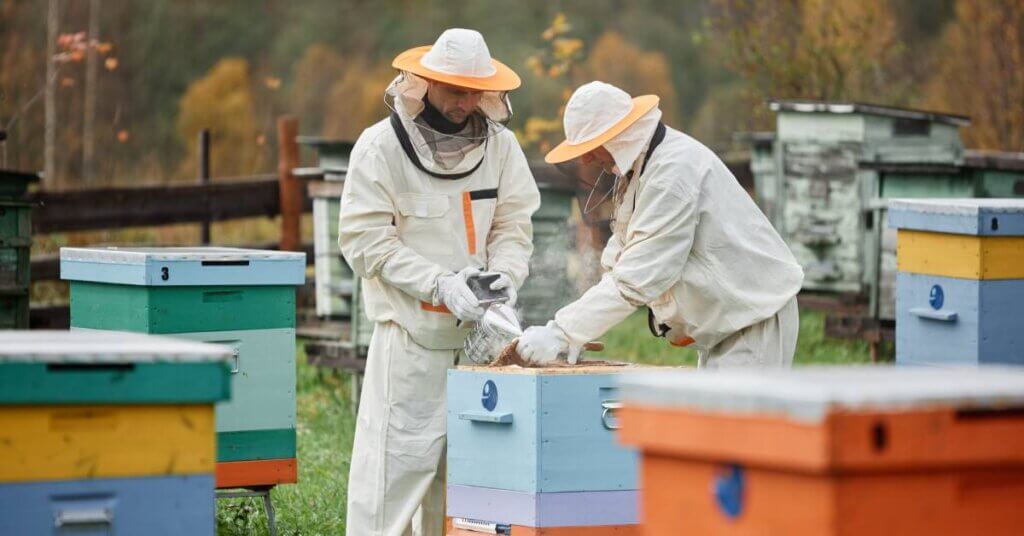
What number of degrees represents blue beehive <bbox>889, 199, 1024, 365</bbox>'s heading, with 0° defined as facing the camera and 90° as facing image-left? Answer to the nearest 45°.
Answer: approximately 45°

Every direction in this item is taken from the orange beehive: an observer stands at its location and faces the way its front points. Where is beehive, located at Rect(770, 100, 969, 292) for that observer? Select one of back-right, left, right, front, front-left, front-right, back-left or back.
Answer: back-right

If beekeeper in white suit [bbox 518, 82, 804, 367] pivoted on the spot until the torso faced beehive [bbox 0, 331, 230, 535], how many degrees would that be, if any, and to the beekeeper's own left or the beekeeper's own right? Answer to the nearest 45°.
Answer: approximately 45° to the beekeeper's own left

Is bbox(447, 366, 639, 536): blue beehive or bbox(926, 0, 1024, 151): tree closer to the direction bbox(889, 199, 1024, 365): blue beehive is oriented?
the blue beehive

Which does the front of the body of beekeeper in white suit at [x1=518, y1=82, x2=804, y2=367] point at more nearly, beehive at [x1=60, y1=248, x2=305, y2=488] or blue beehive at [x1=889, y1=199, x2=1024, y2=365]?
the beehive

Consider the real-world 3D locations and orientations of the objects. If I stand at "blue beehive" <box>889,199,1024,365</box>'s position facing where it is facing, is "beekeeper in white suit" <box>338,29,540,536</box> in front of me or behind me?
in front

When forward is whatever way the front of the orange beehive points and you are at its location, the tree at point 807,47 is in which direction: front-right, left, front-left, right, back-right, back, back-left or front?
back-right

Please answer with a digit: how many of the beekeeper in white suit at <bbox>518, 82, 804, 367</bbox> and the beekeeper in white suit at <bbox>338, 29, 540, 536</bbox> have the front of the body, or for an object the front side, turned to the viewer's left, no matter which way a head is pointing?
1

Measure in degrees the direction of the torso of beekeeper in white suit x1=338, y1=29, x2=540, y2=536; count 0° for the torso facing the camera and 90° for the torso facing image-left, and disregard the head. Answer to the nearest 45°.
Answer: approximately 315°

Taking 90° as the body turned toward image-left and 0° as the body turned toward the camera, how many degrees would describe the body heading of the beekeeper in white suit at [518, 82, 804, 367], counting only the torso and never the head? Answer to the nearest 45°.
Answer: approximately 90°
